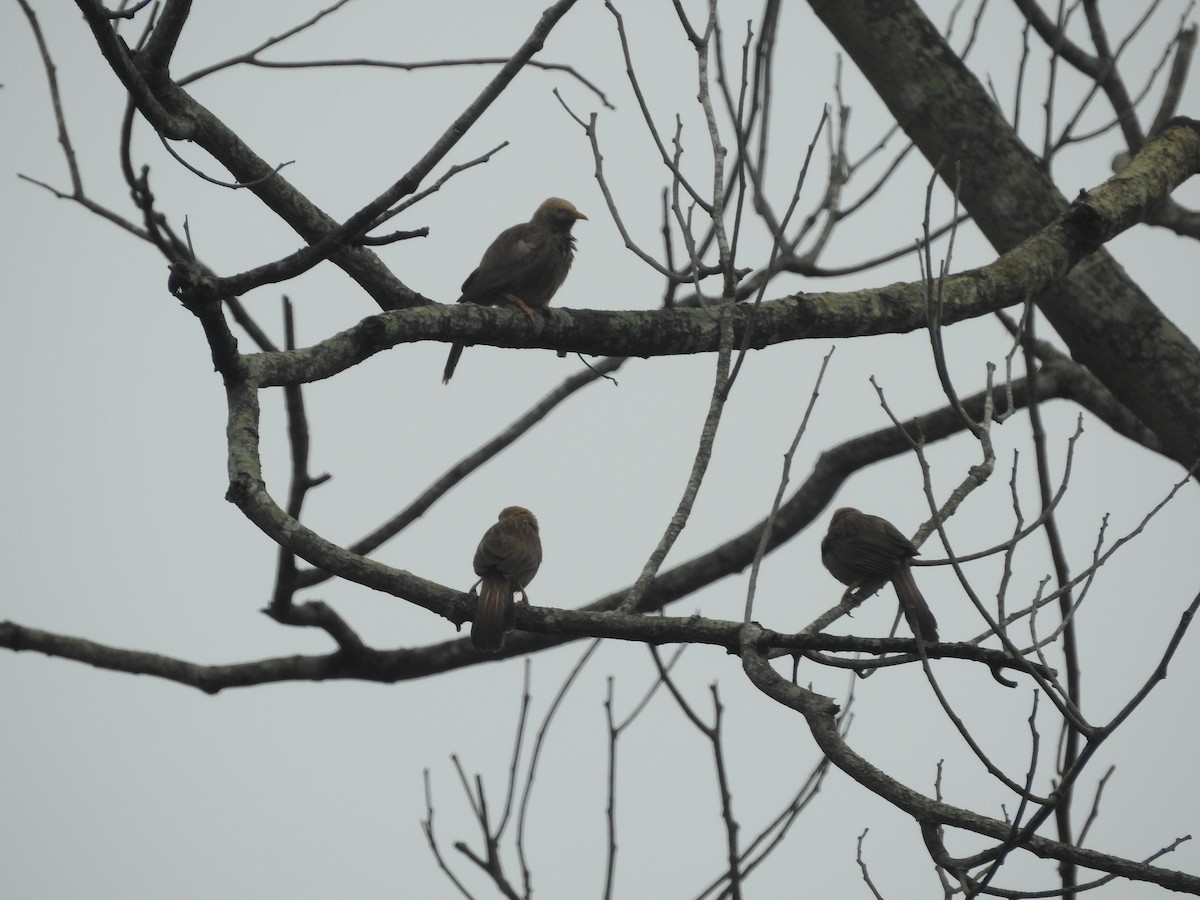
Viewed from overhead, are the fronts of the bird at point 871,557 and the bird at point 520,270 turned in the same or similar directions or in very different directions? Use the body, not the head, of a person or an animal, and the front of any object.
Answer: very different directions

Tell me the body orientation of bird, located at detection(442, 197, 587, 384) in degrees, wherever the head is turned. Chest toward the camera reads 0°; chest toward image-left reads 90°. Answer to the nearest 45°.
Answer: approximately 270°

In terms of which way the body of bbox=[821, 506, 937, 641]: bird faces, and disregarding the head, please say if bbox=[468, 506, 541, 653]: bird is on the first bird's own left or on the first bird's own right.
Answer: on the first bird's own left

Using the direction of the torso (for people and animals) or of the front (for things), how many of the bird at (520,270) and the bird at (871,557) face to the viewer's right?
1

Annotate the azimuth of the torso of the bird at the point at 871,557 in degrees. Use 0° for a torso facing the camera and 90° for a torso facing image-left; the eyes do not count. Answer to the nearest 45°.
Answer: approximately 90°
